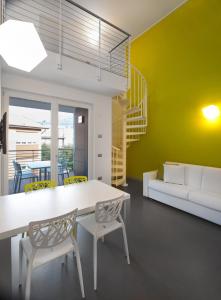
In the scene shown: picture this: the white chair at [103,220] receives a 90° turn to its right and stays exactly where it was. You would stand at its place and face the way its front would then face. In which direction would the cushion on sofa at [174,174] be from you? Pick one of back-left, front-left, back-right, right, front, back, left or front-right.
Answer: front

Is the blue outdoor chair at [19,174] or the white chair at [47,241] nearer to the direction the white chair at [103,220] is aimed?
the blue outdoor chair

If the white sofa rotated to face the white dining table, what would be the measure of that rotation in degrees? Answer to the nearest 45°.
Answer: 0° — it already faces it

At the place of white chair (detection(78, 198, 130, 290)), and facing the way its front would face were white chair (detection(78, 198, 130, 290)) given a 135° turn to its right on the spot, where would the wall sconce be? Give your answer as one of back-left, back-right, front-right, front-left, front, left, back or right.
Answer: front-left

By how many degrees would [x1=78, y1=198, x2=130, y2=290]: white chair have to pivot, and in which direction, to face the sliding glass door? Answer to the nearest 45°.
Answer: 0° — it already faces it

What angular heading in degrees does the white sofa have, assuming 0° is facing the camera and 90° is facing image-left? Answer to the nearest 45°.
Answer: approximately 45°

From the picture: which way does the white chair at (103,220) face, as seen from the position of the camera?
facing away from the viewer and to the left of the viewer

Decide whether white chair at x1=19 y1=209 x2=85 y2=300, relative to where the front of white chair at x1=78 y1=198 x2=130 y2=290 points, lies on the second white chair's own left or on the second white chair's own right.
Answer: on the second white chair's own left

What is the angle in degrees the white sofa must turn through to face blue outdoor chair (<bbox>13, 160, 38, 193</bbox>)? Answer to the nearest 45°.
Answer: approximately 45° to its right

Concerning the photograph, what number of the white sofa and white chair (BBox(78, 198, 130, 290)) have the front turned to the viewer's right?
0

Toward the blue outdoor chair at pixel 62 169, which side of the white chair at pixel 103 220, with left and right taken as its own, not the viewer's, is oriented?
front

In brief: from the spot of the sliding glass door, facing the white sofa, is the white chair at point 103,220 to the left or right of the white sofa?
right
